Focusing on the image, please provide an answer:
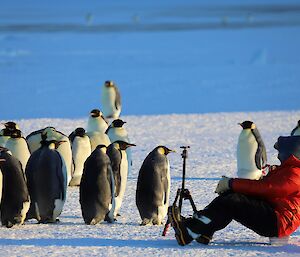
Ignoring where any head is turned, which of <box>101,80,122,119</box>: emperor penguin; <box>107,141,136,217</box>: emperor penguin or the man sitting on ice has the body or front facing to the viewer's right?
<box>107,141,136,217</box>: emperor penguin

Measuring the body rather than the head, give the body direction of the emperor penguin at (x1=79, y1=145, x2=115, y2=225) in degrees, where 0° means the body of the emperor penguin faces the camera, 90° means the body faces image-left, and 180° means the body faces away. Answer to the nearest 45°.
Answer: approximately 225°

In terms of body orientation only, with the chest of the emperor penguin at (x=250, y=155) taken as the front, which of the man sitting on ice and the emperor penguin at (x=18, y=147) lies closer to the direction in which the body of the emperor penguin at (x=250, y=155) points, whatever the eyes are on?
the emperor penguin

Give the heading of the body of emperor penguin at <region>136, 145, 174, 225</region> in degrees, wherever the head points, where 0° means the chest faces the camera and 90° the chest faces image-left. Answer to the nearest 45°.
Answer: approximately 225°

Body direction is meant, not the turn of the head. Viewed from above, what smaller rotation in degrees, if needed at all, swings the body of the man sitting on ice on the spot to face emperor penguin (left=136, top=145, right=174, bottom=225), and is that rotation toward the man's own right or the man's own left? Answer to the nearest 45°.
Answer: approximately 45° to the man's own right

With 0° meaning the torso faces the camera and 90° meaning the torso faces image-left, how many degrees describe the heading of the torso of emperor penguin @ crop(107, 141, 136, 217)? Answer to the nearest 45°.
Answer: approximately 270°

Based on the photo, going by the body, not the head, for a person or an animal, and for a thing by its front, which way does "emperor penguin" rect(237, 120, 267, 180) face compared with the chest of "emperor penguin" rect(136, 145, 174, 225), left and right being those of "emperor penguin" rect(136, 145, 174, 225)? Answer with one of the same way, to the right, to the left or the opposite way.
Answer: the opposite way

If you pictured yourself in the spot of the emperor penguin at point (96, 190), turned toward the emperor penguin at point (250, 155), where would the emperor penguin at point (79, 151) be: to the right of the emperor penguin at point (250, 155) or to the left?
left

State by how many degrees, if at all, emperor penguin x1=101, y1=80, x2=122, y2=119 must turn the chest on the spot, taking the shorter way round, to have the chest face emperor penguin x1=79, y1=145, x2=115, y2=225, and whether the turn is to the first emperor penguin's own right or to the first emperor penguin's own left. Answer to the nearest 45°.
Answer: approximately 45° to the first emperor penguin's own left
